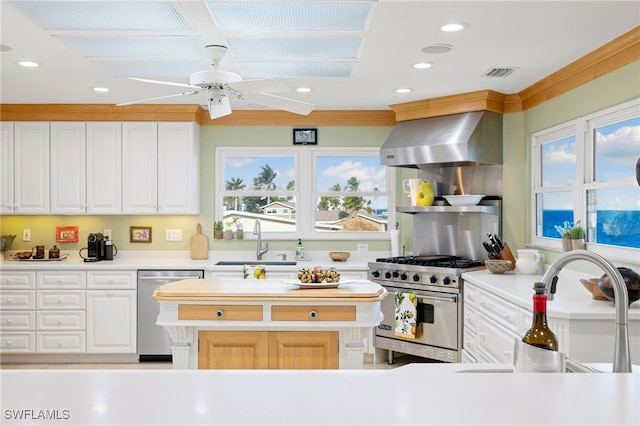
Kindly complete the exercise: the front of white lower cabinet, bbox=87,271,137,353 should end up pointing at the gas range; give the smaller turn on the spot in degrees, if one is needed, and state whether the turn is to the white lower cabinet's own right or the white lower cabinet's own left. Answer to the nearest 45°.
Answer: approximately 45° to the white lower cabinet's own left

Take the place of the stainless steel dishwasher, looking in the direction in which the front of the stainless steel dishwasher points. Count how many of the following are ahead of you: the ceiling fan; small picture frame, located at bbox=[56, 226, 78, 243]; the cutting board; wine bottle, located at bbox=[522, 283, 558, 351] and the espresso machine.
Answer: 2

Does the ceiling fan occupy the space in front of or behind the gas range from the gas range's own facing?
in front

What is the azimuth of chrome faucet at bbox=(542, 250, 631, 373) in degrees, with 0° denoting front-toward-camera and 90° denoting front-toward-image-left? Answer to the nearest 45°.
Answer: approximately 90°

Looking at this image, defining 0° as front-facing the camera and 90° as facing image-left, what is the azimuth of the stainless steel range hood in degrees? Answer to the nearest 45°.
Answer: approximately 45°

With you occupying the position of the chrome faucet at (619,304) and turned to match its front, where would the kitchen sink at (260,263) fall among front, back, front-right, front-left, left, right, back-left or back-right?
front-right

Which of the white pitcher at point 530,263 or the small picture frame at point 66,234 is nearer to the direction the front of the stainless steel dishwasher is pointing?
the white pitcher

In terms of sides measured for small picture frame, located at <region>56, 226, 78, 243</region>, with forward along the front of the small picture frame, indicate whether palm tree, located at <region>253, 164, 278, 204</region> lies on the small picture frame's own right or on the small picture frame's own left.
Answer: on the small picture frame's own left

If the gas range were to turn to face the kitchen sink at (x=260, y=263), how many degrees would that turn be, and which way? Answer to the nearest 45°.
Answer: approximately 45° to its right

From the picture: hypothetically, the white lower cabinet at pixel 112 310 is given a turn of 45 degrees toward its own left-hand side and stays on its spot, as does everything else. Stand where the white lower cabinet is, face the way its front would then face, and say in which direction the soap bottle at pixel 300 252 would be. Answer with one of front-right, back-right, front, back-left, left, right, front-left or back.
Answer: front-left
